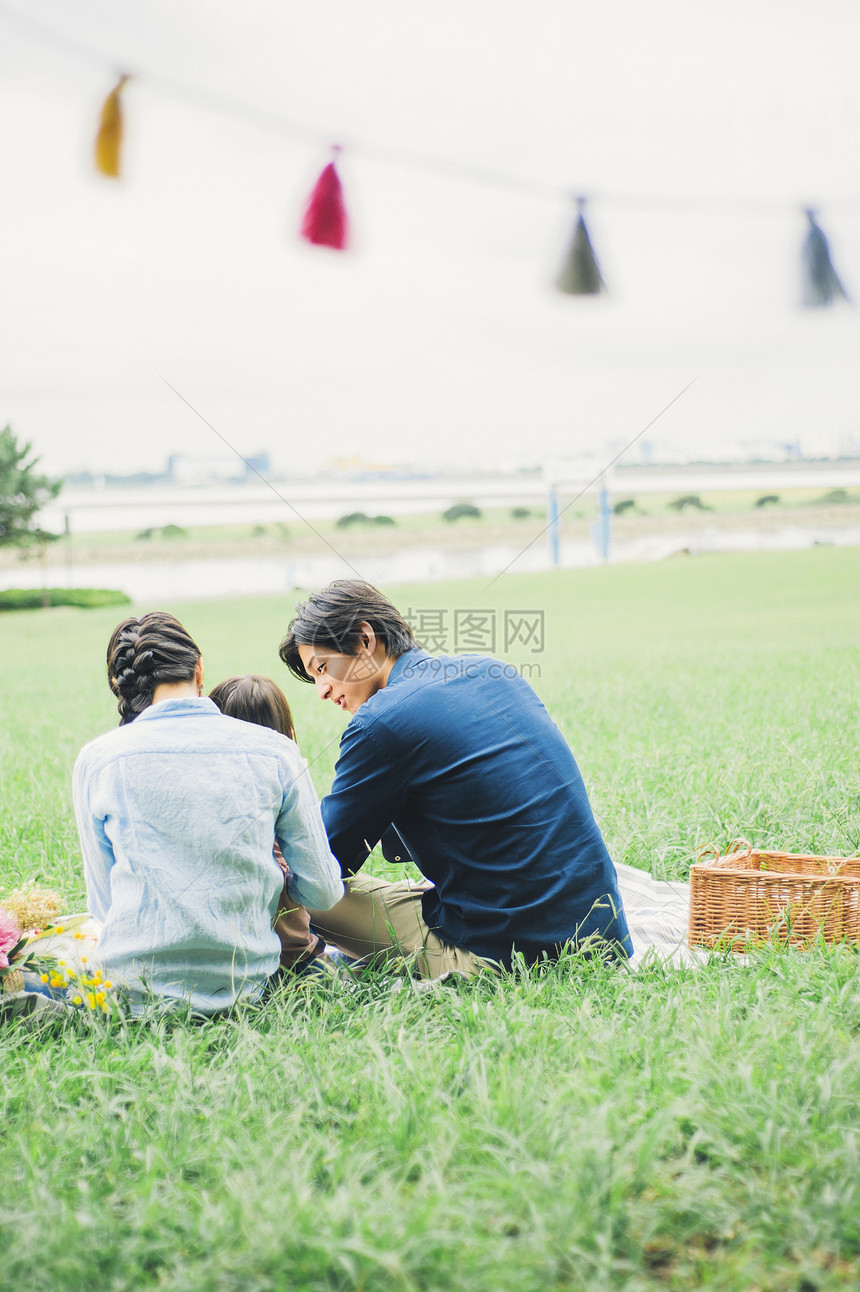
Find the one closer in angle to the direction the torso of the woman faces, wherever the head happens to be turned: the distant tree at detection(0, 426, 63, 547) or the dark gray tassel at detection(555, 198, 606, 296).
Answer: the distant tree

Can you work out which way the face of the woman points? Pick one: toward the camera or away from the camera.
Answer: away from the camera

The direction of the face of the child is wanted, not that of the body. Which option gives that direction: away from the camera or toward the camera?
away from the camera

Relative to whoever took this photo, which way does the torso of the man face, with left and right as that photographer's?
facing away from the viewer and to the left of the viewer

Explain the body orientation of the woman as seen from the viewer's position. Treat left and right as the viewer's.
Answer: facing away from the viewer
